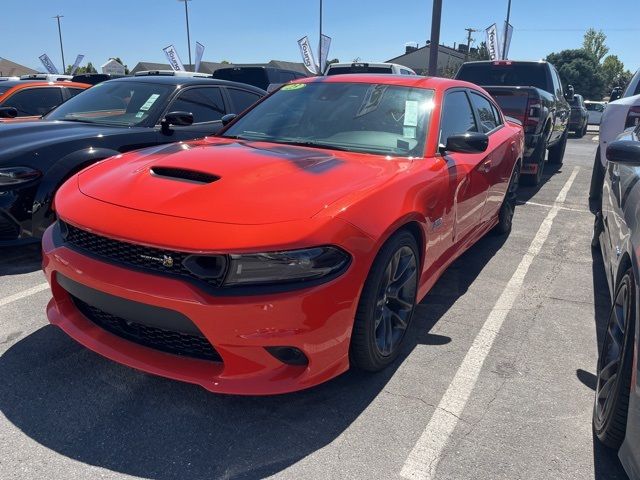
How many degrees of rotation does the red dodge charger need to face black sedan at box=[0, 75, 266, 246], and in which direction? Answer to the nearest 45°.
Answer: approximately 90° to its right

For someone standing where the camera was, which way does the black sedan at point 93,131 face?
facing the viewer and to the left of the viewer

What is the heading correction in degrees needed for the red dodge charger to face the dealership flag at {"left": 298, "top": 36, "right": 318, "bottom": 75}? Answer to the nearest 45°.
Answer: approximately 135° to its right

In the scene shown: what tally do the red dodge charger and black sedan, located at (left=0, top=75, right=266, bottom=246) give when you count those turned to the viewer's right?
0

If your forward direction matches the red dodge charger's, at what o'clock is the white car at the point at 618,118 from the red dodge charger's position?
The white car is roughly at 6 o'clock from the red dodge charger.

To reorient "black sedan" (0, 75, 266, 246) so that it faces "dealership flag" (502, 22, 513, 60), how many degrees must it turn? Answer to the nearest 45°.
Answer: approximately 180°

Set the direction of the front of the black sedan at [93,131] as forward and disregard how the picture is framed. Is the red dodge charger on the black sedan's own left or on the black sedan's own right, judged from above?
on the black sedan's own left
